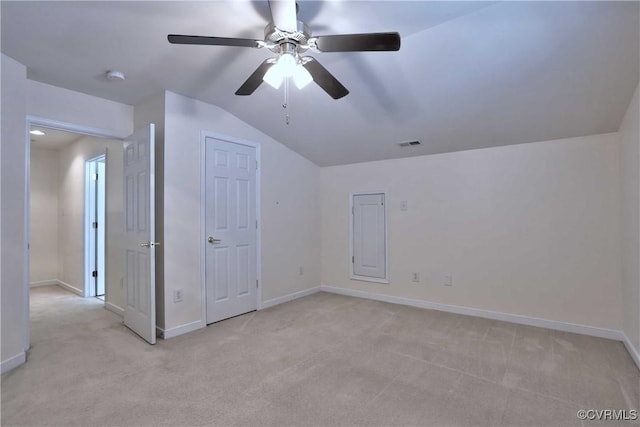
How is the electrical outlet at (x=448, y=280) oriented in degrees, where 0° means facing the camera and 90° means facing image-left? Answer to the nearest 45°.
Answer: approximately 0°

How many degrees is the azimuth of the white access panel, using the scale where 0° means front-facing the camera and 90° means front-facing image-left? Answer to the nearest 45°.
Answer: approximately 45°

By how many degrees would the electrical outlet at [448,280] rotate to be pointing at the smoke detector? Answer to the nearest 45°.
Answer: approximately 45° to its right

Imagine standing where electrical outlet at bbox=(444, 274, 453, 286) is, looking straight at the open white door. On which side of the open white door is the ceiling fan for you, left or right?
left

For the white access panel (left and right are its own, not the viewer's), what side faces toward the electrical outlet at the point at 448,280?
left

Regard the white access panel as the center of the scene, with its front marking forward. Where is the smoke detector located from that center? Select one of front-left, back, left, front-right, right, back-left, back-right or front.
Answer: front

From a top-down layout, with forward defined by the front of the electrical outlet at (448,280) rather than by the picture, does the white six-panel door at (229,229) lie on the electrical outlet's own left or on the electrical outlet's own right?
on the electrical outlet's own right

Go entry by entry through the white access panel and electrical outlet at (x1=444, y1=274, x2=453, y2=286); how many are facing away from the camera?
0

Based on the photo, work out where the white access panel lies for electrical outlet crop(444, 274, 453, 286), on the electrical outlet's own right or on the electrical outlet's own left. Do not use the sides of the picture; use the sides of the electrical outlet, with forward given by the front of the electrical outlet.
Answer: on the electrical outlet's own right

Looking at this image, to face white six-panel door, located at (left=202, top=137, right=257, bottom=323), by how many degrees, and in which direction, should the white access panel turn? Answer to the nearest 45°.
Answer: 0° — it already faces it

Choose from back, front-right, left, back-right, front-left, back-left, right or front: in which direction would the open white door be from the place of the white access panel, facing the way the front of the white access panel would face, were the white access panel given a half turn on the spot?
back
